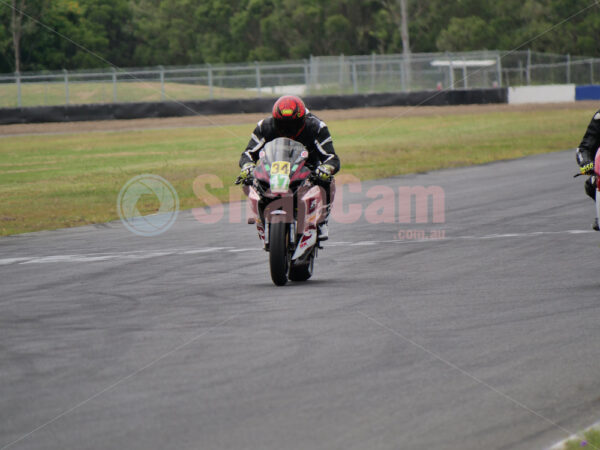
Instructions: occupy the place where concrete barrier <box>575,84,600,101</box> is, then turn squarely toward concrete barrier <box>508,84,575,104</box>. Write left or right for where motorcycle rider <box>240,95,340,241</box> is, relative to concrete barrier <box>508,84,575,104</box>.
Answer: left

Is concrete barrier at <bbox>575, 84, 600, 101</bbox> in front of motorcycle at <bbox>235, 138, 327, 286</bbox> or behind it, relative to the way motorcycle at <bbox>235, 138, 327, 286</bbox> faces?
behind

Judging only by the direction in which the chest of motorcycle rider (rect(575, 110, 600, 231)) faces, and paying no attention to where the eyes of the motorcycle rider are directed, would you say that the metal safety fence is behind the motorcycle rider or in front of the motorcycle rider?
behind

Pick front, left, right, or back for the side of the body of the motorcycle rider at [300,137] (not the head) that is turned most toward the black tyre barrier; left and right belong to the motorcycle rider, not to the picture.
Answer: back

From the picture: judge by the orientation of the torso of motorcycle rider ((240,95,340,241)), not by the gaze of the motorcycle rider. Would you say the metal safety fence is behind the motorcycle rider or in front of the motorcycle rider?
behind

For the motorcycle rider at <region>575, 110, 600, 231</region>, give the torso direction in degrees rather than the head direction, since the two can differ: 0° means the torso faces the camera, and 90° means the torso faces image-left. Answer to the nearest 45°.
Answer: approximately 0°

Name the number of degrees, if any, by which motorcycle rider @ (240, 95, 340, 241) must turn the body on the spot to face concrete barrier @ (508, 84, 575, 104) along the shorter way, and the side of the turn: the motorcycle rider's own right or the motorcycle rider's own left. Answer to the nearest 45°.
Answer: approximately 180°

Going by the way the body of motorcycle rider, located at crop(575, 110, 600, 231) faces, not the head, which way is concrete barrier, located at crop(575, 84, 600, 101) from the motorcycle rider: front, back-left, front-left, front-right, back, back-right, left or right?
back

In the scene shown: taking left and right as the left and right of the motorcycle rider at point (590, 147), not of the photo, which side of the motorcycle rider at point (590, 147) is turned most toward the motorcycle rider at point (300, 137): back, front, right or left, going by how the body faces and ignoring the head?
right

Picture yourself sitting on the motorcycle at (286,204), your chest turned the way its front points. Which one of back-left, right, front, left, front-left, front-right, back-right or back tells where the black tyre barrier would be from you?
back
